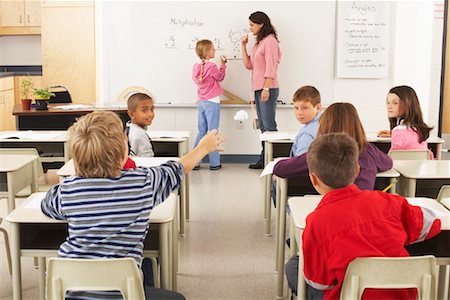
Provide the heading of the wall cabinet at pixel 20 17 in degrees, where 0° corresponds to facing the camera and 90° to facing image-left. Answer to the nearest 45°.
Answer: approximately 0°

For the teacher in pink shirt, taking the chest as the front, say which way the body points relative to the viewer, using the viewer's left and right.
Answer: facing to the left of the viewer

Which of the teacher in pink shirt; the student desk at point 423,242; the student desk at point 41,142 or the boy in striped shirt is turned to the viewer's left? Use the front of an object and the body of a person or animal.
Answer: the teacher in pink shirt

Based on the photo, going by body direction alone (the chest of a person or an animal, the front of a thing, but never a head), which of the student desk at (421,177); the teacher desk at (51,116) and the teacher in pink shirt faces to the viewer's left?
the teacher in pink shirt

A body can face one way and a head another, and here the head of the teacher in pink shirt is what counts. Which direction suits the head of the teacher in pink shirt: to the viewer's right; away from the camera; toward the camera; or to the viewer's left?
to the viewer's left

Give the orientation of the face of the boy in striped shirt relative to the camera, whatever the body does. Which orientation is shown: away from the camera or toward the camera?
away from the camera

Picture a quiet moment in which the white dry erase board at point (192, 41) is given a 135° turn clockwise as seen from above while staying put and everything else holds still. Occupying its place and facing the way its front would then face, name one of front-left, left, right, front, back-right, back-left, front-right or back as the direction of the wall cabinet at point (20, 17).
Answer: front

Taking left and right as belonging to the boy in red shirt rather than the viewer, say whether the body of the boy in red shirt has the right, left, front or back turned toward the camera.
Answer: back

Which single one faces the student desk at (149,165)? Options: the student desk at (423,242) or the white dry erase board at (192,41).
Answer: the white dry erase board

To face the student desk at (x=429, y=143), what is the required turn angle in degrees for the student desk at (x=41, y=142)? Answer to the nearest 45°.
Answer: approximately 90° to its left
